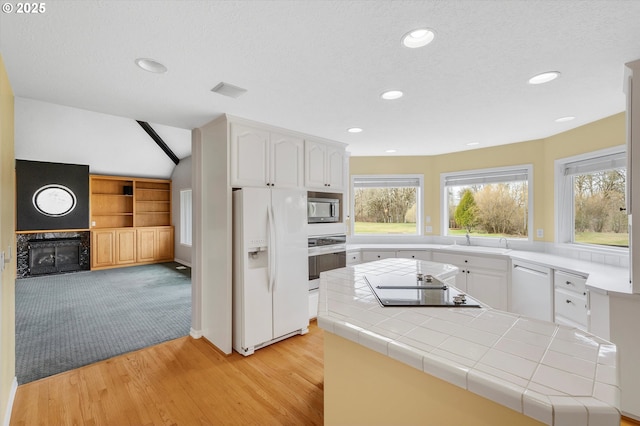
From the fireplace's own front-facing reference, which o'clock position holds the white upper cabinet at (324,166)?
The white upper cabinet is roughly at 11 o'clock from the fireplace.

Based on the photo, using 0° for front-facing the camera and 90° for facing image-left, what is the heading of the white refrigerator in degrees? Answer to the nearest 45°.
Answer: approximately 315°

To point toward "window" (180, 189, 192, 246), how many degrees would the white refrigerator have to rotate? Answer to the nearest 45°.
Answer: approximately 180°

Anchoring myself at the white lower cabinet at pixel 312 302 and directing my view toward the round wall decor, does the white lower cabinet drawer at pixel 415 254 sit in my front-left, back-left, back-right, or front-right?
back-right

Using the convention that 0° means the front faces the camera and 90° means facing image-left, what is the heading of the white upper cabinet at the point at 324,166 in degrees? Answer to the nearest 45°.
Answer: approximately 315°

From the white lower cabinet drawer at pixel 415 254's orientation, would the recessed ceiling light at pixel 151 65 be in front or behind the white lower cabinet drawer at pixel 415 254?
in front

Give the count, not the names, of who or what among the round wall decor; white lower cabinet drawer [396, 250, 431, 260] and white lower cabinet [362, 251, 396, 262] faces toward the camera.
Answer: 3

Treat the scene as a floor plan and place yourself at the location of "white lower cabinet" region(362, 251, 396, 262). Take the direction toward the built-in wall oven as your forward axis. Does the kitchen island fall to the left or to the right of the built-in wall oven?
left

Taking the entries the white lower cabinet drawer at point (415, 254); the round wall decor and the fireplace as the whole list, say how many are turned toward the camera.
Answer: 3
